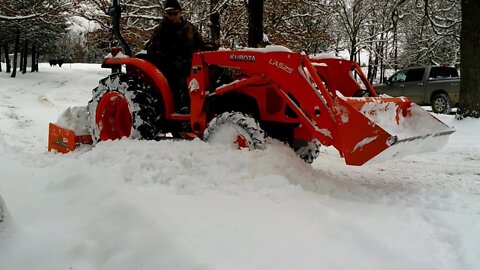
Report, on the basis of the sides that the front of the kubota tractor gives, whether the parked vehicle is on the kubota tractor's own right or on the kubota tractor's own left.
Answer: on the kubota tractor's own left

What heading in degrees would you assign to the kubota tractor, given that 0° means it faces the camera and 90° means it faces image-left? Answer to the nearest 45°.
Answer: approximately 315°
